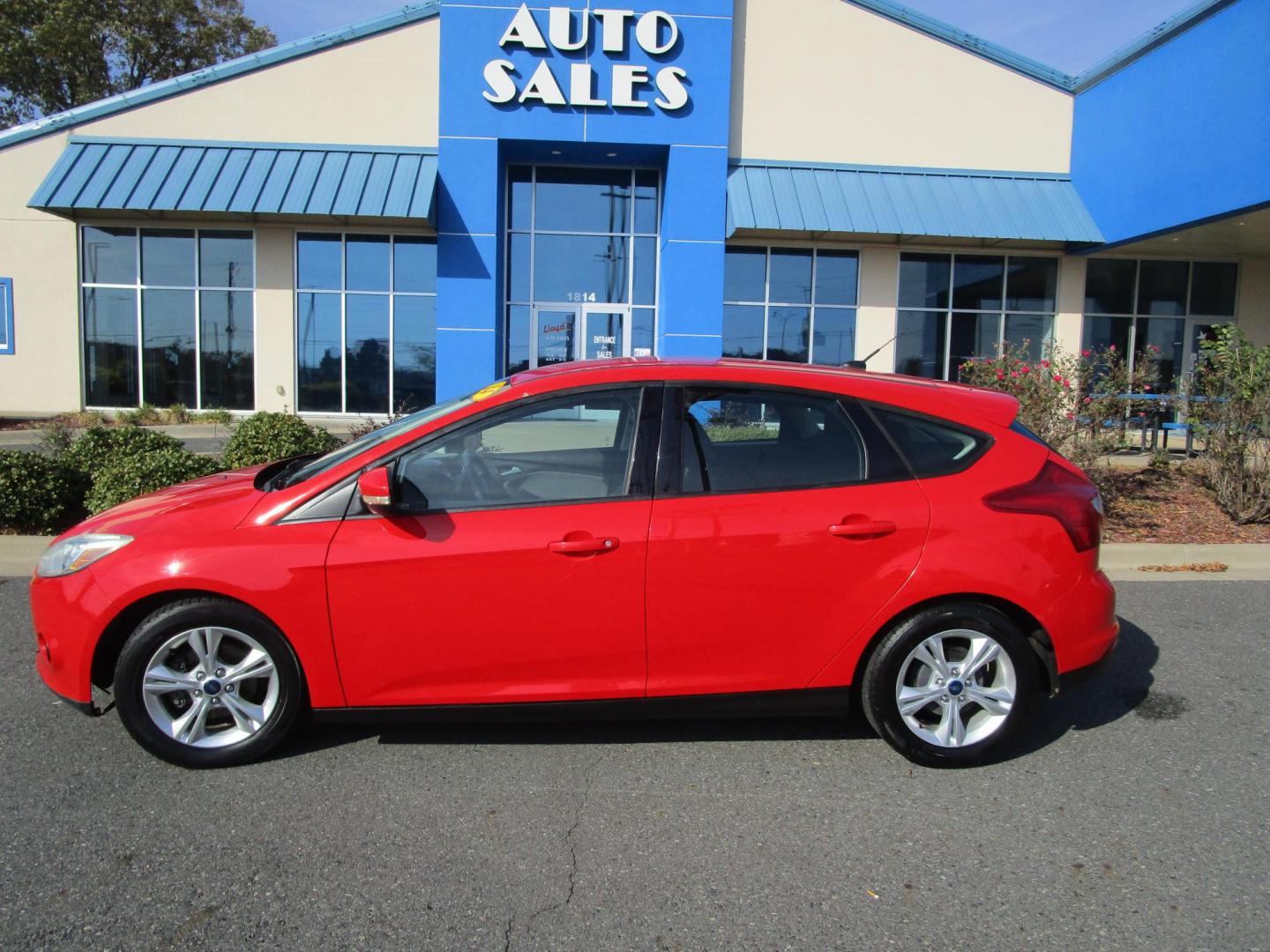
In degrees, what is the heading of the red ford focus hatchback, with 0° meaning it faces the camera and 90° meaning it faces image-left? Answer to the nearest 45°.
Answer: approximately 90°

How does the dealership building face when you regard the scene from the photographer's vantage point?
facing the viewer

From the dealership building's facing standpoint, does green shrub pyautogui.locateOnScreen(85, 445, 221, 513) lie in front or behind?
in front

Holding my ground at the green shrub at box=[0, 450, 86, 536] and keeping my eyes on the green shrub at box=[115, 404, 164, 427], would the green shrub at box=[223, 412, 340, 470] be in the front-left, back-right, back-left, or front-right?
front-right

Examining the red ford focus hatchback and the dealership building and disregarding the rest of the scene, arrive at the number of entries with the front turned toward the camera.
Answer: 1

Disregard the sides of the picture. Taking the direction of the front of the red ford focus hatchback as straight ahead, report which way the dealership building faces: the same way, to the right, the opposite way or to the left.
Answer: to the left

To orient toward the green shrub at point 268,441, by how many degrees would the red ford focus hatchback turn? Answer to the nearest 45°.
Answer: approximately 45° to its right

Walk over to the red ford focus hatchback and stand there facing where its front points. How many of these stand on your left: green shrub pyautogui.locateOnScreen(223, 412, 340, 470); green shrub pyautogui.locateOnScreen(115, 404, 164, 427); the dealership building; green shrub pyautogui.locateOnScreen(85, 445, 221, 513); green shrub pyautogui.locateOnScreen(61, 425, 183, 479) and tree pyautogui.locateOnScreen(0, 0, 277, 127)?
0

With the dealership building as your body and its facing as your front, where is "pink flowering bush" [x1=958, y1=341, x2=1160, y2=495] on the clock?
The pink flowering bush is roughly at 11 o'clock from the dealership building.

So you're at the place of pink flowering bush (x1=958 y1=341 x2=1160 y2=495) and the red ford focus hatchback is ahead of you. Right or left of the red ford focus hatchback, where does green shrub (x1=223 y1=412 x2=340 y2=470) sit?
right

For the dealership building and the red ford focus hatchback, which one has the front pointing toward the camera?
the dealership building

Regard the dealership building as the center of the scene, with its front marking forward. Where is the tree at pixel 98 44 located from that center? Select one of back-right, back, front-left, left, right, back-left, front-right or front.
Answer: back-right

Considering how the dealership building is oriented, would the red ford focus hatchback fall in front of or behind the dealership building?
in front

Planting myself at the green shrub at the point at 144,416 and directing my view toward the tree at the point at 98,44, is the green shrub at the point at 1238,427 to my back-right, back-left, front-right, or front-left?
back-right

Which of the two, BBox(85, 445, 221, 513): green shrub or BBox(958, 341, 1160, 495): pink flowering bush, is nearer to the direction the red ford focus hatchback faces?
the green shrub

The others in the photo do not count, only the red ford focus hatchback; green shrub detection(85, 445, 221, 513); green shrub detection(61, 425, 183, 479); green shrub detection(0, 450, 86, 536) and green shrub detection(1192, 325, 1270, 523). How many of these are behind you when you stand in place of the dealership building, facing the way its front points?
0
